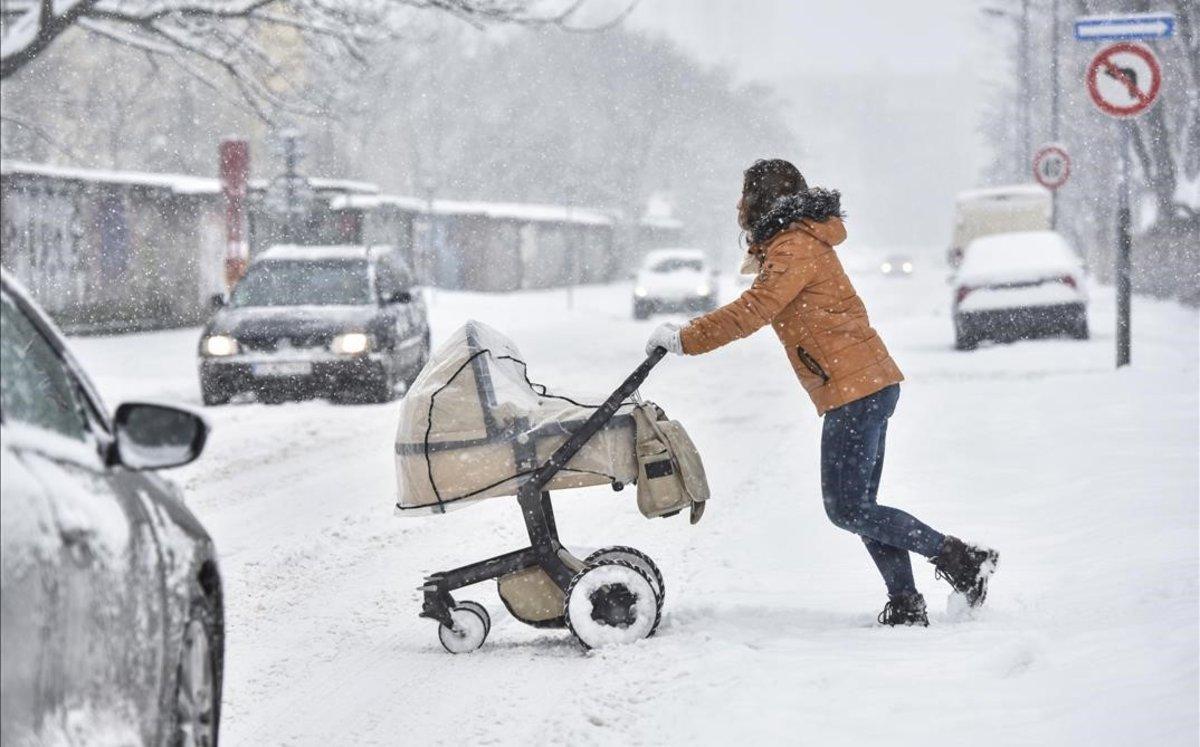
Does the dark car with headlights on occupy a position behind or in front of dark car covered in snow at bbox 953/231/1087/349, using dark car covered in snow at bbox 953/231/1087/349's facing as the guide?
behind

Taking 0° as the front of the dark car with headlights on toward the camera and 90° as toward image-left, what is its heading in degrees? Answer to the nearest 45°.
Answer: approximately 0°

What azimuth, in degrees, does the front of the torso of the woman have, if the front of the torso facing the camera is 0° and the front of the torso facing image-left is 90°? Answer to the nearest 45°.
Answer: approximately 90°

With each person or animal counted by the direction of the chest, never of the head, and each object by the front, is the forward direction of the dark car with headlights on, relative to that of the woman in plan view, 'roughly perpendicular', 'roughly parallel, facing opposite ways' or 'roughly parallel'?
roughly perpendicular

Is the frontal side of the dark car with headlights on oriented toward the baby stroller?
yes

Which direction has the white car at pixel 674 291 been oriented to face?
toward the camera

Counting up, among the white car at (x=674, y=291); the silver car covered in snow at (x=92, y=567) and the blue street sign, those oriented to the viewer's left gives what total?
0

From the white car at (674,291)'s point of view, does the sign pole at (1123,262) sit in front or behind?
in front

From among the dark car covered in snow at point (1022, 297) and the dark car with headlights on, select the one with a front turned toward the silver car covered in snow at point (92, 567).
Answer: the dark car with headlights on

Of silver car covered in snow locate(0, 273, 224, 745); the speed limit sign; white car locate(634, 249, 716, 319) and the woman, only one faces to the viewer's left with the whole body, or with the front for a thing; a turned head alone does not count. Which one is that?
the woman

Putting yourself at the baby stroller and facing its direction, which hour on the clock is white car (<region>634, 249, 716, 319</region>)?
The white car is roughly at 3 o'clock from the baby stroller.

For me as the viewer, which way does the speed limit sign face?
facing the viewer
